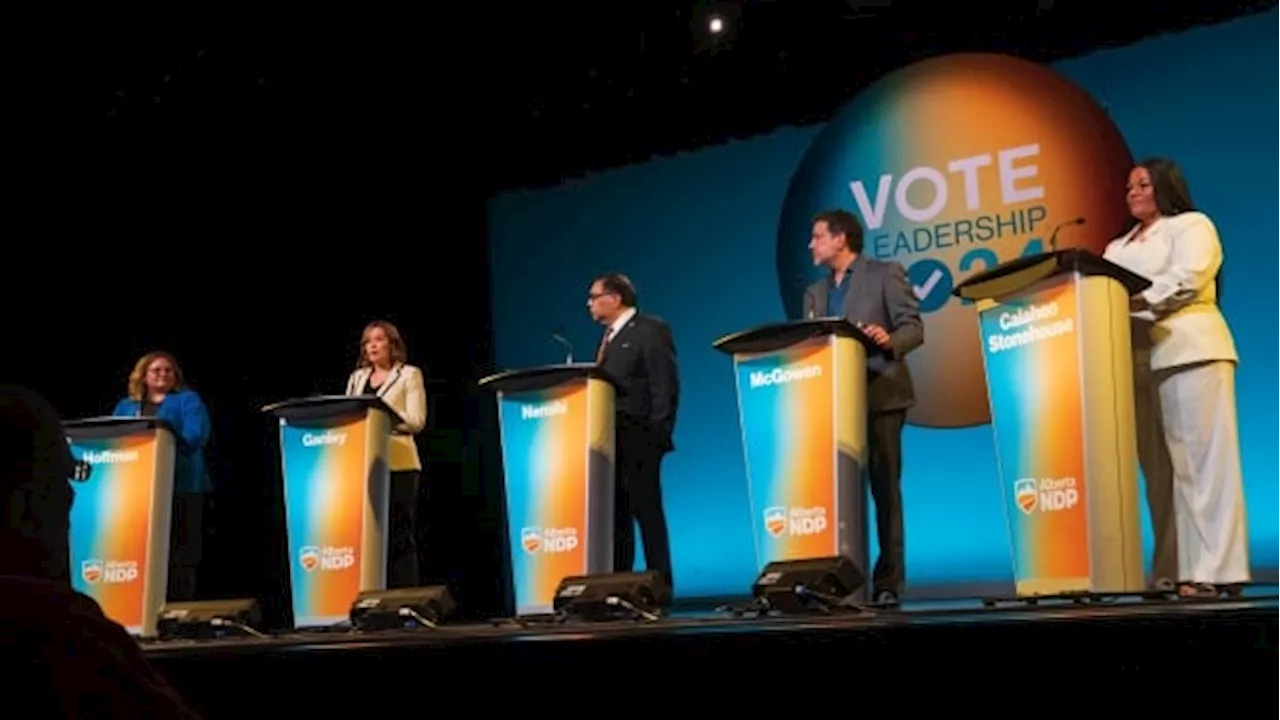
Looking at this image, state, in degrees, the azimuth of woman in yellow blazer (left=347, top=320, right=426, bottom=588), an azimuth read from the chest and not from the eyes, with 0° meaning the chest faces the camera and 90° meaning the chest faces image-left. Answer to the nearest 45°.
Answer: approximately 45°

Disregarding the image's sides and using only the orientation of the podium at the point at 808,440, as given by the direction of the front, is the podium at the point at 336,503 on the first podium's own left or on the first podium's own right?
on the first podium's own right

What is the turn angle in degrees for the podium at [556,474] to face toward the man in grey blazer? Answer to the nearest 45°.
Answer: approximately 135° to its left

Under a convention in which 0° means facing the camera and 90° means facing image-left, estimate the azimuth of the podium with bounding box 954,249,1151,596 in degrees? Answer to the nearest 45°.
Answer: approximately 45°

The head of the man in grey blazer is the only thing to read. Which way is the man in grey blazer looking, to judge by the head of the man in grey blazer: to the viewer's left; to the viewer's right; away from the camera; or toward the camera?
to the viewer's left

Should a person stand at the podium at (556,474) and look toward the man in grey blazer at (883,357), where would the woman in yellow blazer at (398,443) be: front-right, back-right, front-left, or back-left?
back-left

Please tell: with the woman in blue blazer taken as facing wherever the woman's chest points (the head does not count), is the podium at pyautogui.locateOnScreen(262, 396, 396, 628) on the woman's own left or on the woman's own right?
on the woman's own left

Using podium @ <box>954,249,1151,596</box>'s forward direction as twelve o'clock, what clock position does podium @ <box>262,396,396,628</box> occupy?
podium @ <box>262,396,396,628</box> is roughly at 2 o'clock from podium @ <box>954,249,1151,596</box>.

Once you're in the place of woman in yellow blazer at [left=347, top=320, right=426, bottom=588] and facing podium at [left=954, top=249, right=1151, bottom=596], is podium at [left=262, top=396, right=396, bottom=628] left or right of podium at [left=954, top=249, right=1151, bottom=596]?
right

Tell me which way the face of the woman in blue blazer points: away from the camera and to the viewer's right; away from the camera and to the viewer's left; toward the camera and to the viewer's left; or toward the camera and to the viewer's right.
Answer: toward the camera and to the viewer's right
